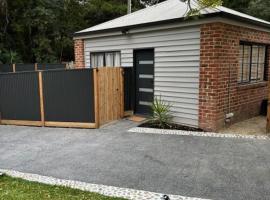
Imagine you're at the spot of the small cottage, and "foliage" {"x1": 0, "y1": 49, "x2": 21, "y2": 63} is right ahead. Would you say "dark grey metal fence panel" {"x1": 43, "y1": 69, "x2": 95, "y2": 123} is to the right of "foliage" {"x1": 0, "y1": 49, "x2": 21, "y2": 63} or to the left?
left

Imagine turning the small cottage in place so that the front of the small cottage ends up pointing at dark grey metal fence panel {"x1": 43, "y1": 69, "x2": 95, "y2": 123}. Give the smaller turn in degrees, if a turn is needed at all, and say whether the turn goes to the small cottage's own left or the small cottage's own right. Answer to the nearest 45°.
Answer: approximately 45° to the small cottage's own right

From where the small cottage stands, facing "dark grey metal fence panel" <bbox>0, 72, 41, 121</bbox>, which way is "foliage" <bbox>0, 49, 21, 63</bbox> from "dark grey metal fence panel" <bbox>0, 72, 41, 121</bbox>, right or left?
right

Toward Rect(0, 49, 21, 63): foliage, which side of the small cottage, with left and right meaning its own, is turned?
right

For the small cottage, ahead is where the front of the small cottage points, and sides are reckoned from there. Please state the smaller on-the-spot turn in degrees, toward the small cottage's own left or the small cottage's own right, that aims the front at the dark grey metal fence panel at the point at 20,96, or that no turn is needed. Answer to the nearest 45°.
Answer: approximately 45° to the small cottage's own right

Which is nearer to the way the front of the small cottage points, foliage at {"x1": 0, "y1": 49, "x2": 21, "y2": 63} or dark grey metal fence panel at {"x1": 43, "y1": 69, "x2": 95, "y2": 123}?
the dark grey metal fence panel

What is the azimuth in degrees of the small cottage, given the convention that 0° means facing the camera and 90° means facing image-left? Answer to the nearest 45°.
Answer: approximately 45°
